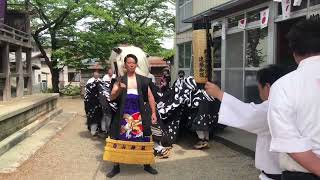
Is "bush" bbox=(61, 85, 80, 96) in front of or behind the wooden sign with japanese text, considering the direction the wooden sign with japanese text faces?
behind

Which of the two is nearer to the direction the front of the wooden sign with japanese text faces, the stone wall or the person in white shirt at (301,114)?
the person in white shirt

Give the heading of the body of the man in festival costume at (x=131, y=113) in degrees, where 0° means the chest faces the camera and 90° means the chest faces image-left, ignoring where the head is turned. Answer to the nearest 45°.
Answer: approximately 0°

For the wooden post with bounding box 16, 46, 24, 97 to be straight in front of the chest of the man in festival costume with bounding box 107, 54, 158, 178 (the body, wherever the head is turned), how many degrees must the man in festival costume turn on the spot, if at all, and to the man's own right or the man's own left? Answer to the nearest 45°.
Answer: approximately 135° to the man's own right

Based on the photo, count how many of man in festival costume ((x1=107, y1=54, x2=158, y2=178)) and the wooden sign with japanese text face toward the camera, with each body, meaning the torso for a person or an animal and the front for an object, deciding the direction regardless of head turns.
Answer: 2

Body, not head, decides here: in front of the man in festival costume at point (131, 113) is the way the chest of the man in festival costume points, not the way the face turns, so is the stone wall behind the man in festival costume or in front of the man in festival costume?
behind

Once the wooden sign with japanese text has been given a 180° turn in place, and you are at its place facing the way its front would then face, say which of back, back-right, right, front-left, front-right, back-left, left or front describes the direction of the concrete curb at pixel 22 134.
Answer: front-left

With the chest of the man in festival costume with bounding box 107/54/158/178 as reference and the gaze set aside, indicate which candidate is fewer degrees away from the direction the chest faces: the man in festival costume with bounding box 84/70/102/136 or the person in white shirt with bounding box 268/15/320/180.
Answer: the person in white shirt

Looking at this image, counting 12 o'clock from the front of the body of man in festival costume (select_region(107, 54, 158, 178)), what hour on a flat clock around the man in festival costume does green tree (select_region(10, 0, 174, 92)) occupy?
The green tree is roughly at 6 o'clock from the man in festival costume.
